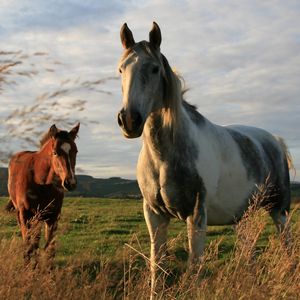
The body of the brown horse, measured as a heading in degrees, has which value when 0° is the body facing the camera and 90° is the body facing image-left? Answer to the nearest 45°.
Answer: approximately 315°

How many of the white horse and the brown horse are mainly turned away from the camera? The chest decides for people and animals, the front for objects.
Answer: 0

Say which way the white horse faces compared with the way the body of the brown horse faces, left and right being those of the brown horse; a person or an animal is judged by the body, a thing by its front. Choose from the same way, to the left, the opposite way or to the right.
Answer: to the right

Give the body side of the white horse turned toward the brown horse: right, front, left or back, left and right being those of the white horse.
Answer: right

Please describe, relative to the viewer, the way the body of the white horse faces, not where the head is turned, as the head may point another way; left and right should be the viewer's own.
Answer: facing the viewer and to the left of the viewer
